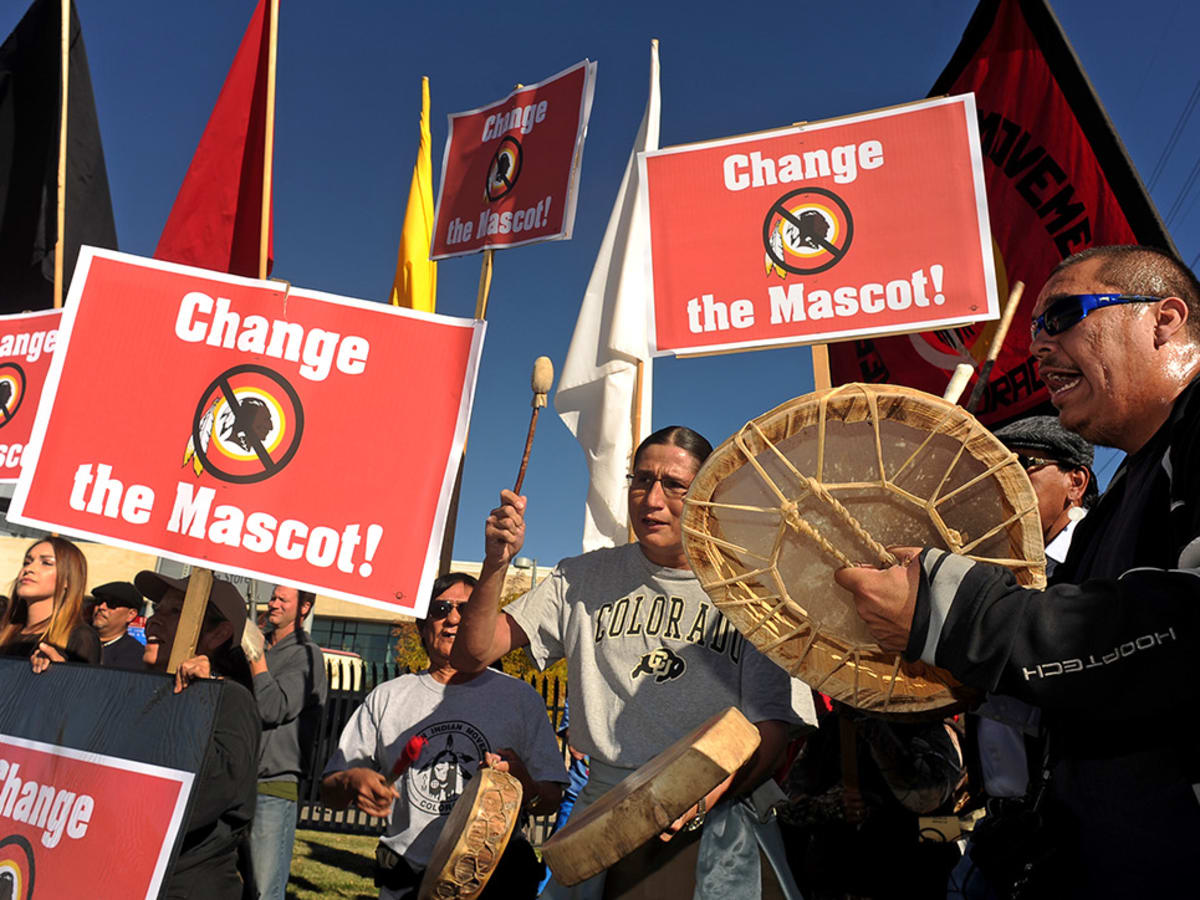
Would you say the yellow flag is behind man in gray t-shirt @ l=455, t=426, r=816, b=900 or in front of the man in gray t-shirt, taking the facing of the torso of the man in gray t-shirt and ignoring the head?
behind

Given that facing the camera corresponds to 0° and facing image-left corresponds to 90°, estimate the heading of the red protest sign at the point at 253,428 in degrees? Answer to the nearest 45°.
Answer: approximately 0°

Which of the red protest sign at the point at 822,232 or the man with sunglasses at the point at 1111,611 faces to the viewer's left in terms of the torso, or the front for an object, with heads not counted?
the man with sunglasses

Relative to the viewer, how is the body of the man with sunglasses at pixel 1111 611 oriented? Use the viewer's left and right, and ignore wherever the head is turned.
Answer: facing to the left of the viewer

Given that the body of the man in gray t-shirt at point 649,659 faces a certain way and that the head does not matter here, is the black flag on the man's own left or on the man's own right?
on the man's own right

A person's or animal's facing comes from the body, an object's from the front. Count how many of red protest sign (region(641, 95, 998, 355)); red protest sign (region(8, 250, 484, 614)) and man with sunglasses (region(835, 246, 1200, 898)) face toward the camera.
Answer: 2

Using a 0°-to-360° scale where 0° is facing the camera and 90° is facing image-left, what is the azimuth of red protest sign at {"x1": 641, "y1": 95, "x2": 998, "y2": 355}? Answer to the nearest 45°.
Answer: approximately 0°
